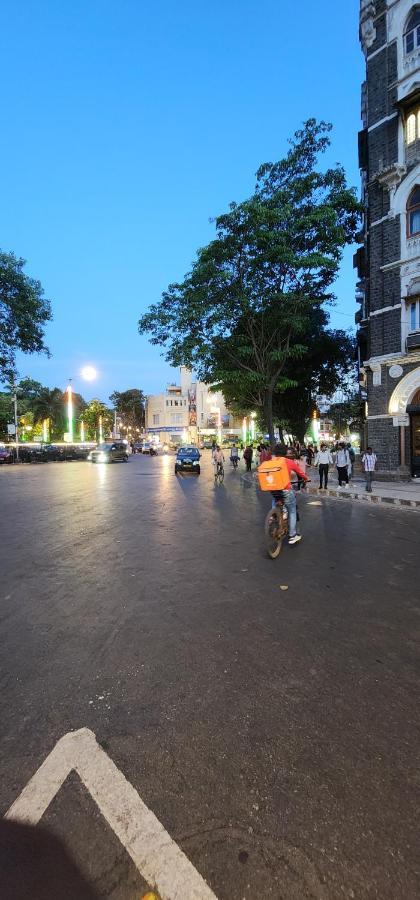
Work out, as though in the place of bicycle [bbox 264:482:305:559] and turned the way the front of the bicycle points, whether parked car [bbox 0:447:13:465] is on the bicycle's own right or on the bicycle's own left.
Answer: on the bicycle's own left

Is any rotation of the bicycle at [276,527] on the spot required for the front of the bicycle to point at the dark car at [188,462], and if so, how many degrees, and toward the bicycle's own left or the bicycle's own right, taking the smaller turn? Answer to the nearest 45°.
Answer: approximately 45° to the bicycle's own left

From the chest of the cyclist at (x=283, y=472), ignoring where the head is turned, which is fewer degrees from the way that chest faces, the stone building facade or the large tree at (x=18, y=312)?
the stone building facade

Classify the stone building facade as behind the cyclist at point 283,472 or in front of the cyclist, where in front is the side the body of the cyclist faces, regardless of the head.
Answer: in front

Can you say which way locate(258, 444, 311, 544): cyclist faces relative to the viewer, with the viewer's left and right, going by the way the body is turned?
facing away from the viewer and to the right of the viewer

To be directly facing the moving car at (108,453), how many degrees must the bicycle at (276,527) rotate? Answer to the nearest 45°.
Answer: approximately 90° to its left

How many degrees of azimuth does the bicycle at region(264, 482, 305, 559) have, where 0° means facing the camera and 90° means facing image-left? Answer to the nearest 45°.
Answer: approximately 225°

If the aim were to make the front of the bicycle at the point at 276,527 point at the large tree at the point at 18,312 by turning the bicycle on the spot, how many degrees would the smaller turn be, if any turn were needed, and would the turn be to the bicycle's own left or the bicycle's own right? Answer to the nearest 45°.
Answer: approximately 90° to the bicycle's own left

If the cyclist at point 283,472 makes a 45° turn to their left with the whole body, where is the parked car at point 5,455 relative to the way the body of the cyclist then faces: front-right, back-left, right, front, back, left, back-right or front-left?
front-left

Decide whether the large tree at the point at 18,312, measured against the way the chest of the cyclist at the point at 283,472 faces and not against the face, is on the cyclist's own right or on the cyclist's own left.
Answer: on the cyclist's own left
